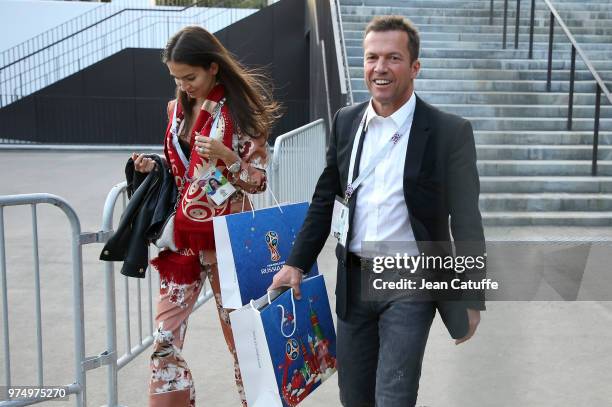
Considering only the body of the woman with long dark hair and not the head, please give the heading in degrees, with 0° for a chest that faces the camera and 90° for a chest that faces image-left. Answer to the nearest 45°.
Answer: approximately 45°

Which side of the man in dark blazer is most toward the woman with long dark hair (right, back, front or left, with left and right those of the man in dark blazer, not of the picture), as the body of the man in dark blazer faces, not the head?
right

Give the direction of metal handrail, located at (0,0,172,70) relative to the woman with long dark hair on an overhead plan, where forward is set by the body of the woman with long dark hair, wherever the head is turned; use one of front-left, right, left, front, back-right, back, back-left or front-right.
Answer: back-right

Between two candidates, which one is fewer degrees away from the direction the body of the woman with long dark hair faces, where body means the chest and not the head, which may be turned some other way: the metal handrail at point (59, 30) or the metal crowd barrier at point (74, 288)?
the metal crowd barrier

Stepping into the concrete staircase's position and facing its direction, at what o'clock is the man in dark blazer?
The man in dark blazer is roughly at 12 o'clock from the concrete staircase.

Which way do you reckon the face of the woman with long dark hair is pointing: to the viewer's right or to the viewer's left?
to the viewer's left

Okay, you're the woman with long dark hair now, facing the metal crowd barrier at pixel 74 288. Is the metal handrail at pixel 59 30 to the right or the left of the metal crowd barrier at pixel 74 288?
right

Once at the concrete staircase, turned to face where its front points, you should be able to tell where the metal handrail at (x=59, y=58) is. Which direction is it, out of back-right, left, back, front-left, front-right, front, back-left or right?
back-right
